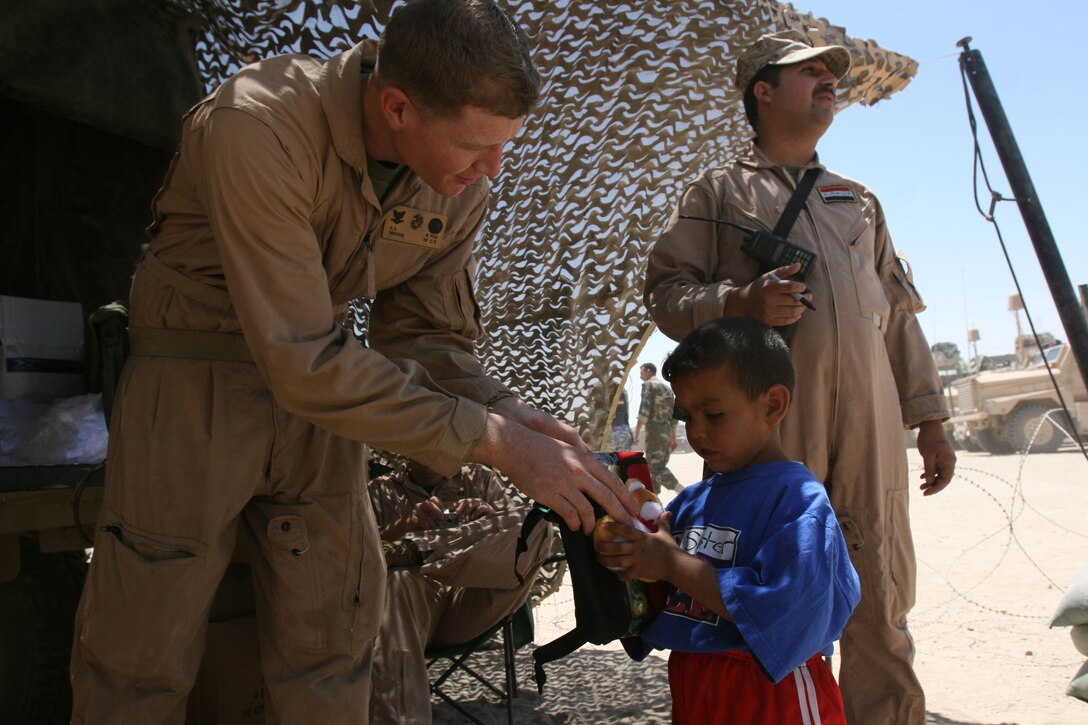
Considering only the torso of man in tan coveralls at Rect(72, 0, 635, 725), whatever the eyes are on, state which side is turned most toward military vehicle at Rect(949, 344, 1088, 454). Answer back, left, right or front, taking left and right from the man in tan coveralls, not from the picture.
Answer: left

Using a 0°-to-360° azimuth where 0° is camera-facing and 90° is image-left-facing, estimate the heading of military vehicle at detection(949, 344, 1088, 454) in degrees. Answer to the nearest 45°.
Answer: approximately 45°

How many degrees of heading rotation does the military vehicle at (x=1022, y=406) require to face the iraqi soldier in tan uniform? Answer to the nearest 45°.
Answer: approximately 45° to its left

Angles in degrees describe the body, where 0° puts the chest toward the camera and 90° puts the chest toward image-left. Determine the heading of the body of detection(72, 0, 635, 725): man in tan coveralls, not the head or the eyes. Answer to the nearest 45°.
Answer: approximately 315°

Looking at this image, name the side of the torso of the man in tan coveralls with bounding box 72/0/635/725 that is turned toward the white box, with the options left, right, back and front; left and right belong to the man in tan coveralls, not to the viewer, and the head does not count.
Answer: back

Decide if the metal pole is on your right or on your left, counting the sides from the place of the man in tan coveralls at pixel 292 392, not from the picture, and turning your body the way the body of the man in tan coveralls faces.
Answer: on your left
